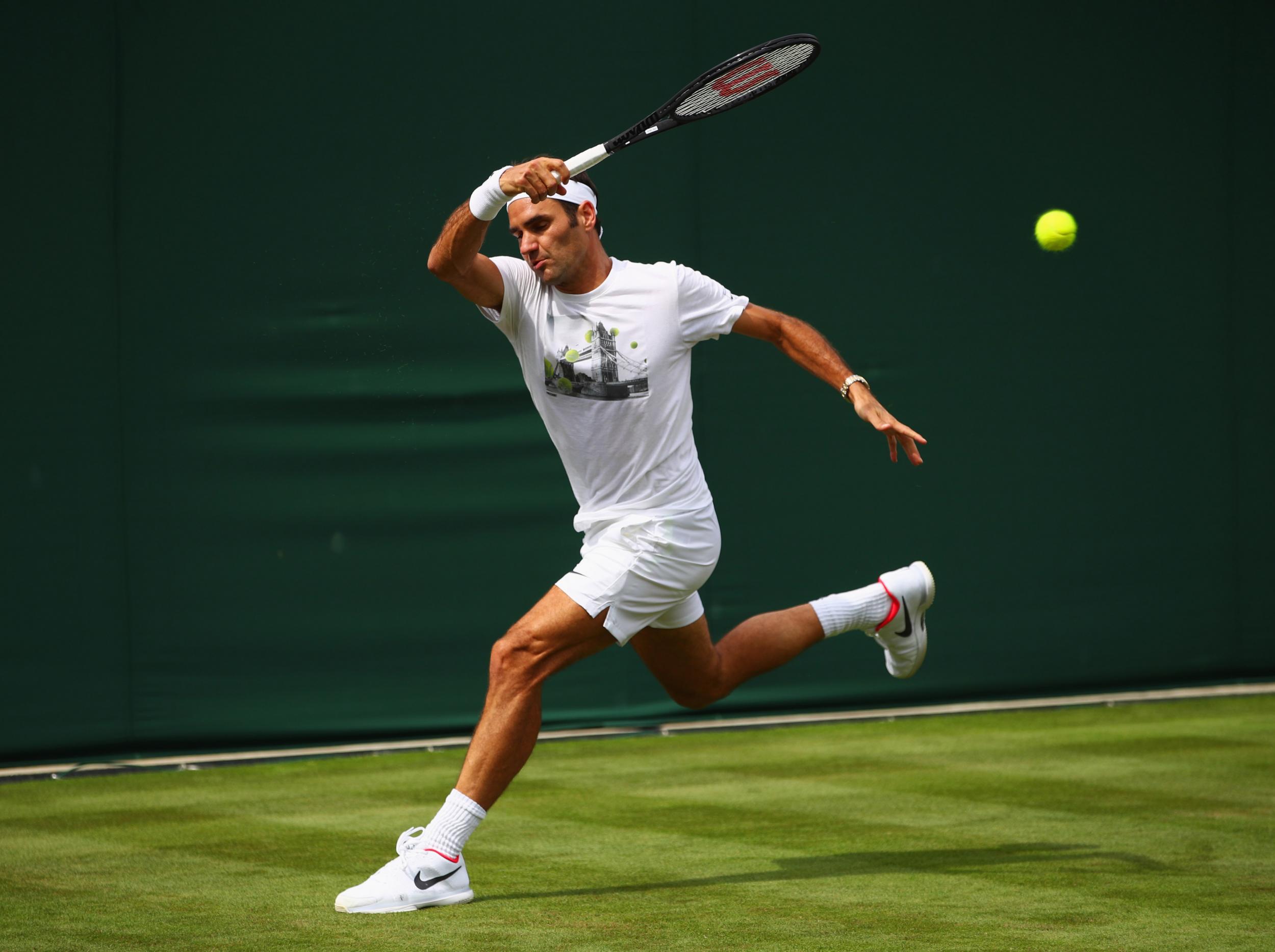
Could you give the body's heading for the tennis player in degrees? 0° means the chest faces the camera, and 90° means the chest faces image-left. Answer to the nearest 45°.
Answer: approximately 45°

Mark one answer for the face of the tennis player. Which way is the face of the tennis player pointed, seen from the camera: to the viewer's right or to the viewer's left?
to the viewer's left
